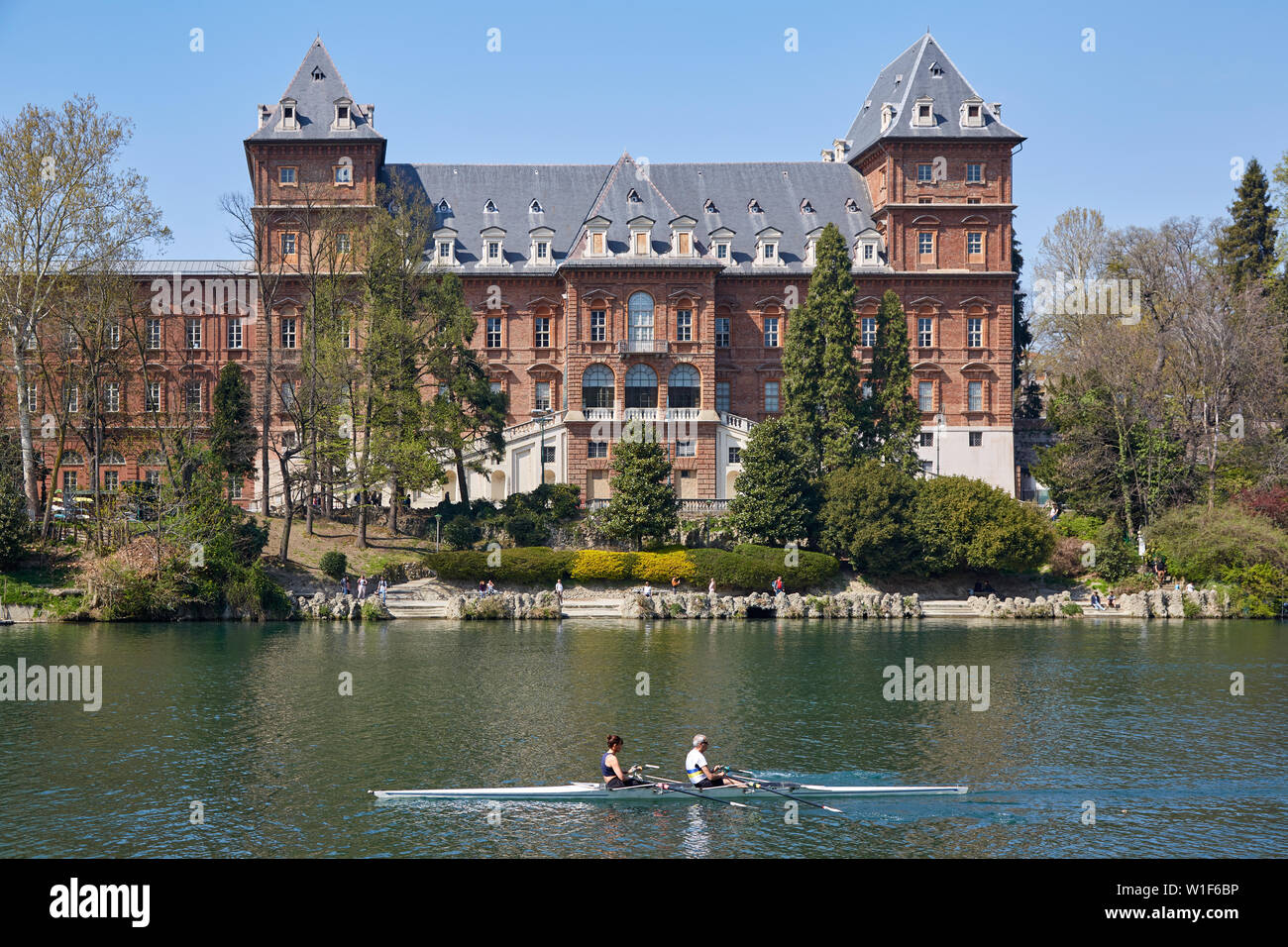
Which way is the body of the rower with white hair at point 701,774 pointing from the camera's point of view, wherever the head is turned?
to the viewer's right

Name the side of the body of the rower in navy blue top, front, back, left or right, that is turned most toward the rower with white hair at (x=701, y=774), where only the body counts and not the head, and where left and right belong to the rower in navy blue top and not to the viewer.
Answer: front

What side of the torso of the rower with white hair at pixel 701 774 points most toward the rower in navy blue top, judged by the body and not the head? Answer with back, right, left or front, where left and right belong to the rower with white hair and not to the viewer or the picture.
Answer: back

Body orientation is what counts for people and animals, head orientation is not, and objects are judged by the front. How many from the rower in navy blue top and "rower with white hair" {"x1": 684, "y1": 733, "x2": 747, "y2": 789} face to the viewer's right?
2

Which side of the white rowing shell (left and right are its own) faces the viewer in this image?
left

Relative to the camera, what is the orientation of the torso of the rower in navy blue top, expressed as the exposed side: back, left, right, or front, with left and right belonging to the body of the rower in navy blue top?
right
